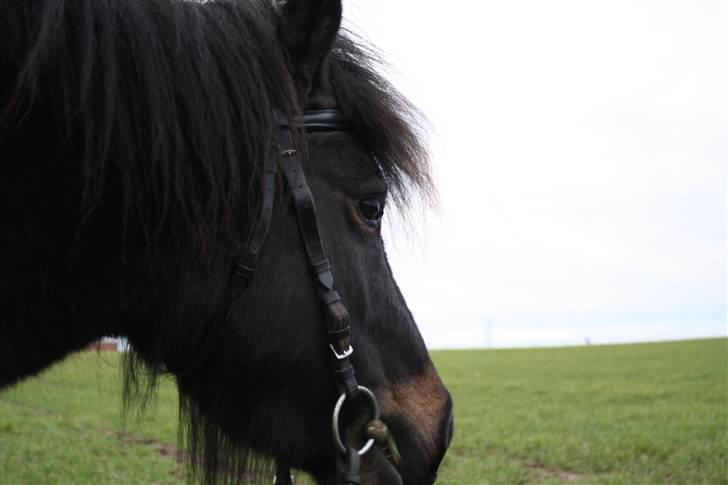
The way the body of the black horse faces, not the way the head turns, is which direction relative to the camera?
to the viewer's right
